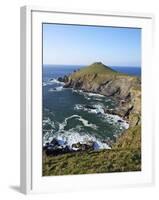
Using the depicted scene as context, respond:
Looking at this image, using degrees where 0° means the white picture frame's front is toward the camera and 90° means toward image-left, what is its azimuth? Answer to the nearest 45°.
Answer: approximately 315°
